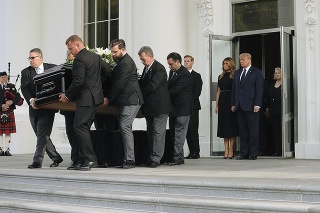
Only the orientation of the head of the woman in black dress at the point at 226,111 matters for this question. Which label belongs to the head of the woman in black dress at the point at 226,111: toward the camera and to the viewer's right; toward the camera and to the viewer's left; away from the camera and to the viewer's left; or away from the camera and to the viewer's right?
toward the camera and to the viewer's left

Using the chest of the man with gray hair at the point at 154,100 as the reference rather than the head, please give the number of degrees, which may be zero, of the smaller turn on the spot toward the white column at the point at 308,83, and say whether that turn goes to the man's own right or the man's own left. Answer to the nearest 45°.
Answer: approximately 180°

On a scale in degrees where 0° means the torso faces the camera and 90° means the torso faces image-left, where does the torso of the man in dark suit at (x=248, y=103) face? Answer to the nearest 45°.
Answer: approximately 45°

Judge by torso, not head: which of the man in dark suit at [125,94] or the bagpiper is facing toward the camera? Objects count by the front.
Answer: the bagpiper

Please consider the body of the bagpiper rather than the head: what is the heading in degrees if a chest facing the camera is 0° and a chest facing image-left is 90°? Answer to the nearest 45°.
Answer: approximately 0°

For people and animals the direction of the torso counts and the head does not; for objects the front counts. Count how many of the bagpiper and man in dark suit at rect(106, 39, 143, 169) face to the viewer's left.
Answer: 1

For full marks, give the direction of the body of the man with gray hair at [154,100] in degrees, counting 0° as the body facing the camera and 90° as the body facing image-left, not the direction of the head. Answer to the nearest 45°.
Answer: approximately 45°

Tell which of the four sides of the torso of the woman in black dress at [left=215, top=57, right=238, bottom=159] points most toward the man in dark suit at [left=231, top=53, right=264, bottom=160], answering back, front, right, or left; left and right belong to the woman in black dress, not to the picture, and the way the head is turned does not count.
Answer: left

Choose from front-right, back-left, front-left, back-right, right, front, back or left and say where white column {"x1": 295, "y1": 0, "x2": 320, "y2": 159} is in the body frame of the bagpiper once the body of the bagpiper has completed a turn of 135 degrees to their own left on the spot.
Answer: right

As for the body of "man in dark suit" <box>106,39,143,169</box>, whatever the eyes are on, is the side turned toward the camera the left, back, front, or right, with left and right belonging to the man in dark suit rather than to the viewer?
left

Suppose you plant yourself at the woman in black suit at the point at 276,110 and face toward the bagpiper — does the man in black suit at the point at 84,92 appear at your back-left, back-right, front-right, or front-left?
front-left
